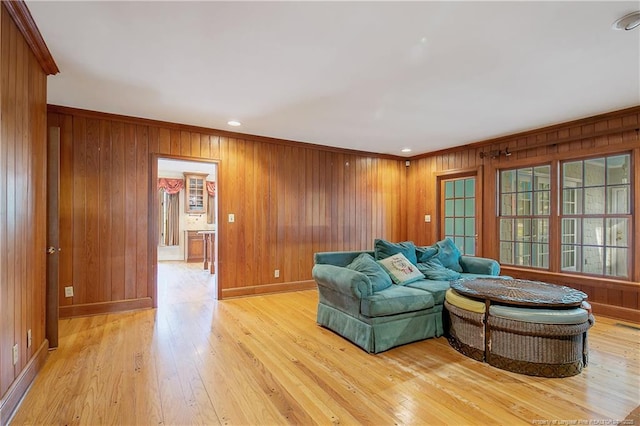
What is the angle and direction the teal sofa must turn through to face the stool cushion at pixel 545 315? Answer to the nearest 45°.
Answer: approximately 45° to its left

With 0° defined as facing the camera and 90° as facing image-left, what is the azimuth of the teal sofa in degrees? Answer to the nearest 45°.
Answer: approximately 315°

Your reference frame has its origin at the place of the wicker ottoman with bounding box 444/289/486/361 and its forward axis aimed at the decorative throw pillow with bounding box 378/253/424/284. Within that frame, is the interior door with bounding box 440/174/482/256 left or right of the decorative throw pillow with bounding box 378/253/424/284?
right

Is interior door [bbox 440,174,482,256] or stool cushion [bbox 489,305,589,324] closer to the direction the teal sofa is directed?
the stool cushion

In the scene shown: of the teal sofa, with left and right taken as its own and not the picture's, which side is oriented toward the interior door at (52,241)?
right

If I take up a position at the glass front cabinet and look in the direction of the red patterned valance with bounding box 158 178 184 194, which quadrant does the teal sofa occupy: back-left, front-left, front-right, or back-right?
back-left

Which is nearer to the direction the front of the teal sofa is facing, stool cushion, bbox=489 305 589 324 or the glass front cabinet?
the stool cushion

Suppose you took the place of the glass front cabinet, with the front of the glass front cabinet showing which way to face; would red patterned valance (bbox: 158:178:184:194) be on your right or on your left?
on your right

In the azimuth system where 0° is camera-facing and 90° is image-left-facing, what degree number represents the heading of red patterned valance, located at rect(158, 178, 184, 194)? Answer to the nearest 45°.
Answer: approximately 0°

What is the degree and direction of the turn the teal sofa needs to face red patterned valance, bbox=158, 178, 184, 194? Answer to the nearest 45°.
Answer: approximately 180°
